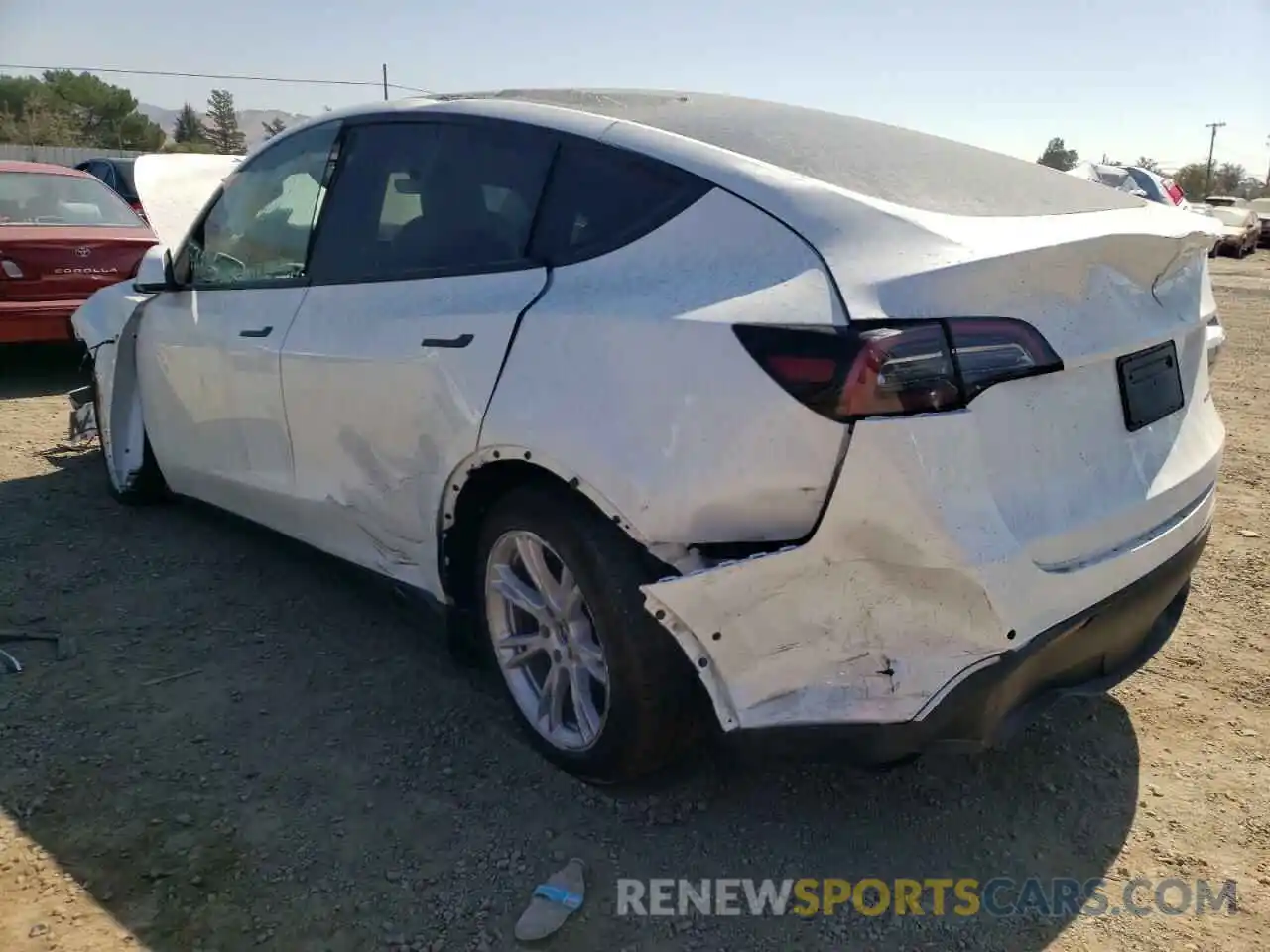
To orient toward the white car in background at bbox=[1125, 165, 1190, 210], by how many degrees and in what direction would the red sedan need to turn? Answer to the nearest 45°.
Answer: approximately 90° to its right

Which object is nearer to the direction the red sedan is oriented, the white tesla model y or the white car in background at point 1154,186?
the white car in background

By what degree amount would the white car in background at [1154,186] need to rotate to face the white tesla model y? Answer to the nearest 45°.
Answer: approximately 135° to its left

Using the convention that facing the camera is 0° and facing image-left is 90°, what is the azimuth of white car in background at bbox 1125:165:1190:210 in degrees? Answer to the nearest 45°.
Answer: approximately 135°

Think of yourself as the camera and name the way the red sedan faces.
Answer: facing away from the viewer

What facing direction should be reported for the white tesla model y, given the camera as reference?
facing away from the viewer and to the left of the viewer
